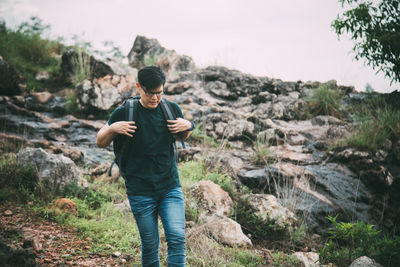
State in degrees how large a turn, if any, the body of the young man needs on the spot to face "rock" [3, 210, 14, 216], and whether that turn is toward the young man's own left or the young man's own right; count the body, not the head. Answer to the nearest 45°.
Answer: approximately 135° to the young man's own right

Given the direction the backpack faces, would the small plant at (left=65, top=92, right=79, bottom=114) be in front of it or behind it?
in front

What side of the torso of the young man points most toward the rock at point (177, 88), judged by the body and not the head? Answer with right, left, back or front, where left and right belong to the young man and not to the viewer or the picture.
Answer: back

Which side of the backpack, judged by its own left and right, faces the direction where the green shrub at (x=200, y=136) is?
front

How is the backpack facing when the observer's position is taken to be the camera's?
facing away from the viewer

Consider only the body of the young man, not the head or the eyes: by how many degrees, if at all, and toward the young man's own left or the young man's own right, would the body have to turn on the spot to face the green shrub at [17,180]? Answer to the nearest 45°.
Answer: approximately 135° to the young man's own right

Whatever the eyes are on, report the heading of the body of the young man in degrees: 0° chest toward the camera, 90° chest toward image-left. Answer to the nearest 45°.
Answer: approximately 0°
